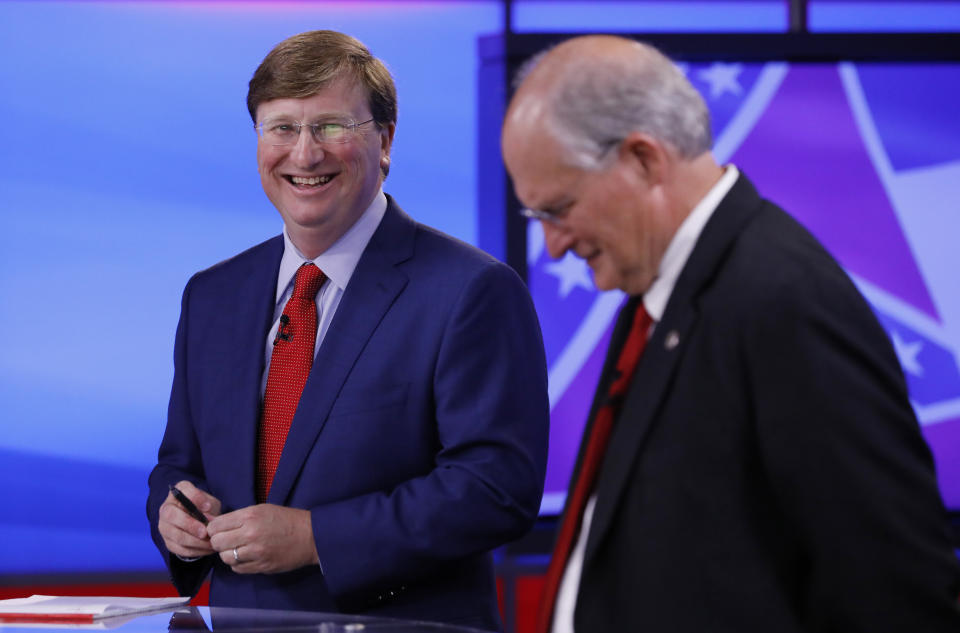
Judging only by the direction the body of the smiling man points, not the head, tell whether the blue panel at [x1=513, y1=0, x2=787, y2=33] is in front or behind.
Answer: behind

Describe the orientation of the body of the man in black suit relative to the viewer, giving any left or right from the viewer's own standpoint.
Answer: facing to the left of the viewer

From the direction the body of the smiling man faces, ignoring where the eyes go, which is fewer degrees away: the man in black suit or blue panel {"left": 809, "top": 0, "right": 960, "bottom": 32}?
the man in black suit

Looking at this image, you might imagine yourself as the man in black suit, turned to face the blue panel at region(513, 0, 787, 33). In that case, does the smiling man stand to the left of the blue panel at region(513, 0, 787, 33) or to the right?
left

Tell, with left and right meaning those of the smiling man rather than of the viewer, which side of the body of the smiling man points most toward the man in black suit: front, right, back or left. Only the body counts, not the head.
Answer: left

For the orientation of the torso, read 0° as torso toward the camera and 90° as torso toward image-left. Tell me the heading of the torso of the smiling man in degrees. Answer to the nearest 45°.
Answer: approximately 45°

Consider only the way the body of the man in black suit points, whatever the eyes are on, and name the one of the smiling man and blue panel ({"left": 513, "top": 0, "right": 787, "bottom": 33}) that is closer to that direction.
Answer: the smiling man

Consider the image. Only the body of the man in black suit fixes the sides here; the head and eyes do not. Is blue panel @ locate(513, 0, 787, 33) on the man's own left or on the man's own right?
on the man's own right

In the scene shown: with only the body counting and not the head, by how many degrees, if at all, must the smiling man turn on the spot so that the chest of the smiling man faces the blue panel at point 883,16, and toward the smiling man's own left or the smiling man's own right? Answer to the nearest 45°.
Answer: approximately 180°

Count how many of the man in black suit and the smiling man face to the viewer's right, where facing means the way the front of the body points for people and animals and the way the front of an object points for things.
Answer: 0
